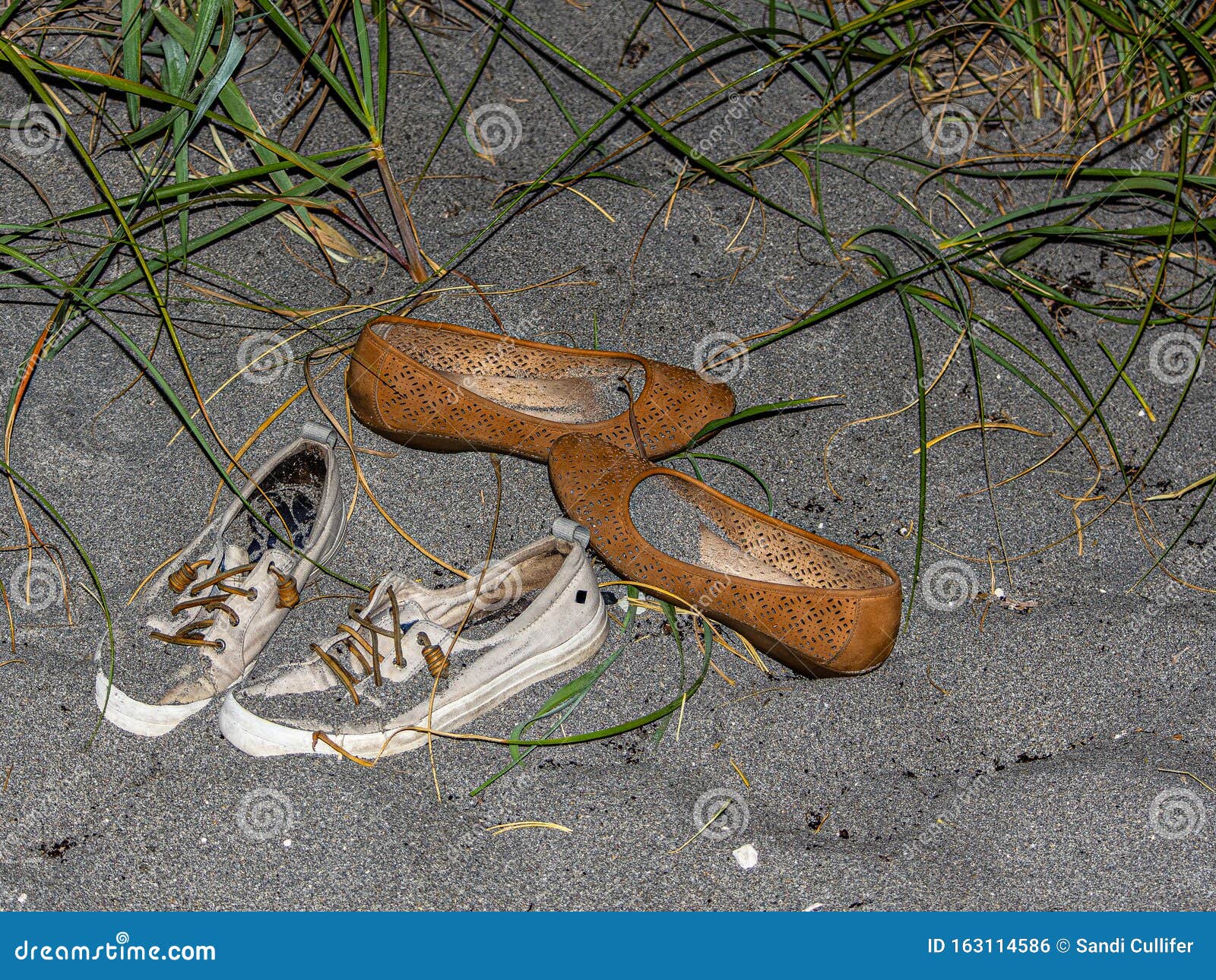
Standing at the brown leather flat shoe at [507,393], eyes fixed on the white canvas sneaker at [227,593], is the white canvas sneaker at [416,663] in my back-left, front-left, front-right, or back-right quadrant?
front-left

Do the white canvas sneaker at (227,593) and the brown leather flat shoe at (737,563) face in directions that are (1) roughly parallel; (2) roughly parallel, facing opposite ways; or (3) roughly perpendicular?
roughly perpendicular

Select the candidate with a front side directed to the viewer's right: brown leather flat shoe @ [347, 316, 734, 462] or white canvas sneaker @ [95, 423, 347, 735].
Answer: the brown leather flat shoe

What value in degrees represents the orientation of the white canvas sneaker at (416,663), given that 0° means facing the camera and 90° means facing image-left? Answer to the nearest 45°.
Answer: approximately 45°

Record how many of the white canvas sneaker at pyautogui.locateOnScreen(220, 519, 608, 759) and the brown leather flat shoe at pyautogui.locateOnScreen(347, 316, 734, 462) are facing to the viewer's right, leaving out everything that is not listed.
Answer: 1

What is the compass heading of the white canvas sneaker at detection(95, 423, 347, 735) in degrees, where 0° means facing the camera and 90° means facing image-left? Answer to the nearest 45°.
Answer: approximately 45°

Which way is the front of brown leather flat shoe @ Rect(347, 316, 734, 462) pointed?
to the viewer's right

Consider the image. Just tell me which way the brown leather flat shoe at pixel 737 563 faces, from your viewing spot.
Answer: facing away from the viewer and to the left of the viewer
